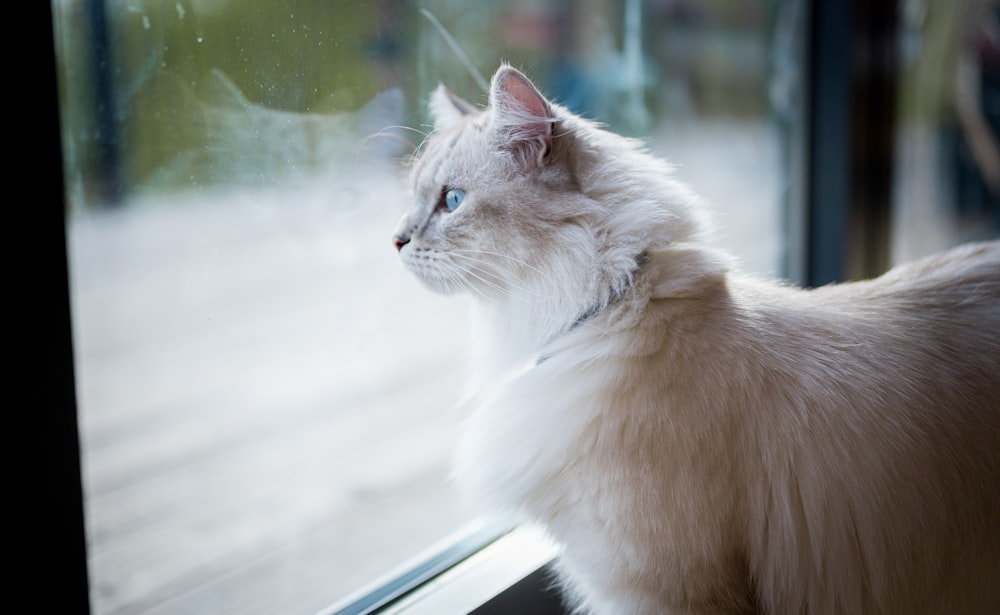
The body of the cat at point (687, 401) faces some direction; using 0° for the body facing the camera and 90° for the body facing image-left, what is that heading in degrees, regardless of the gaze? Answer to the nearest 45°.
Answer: approximately 90°
